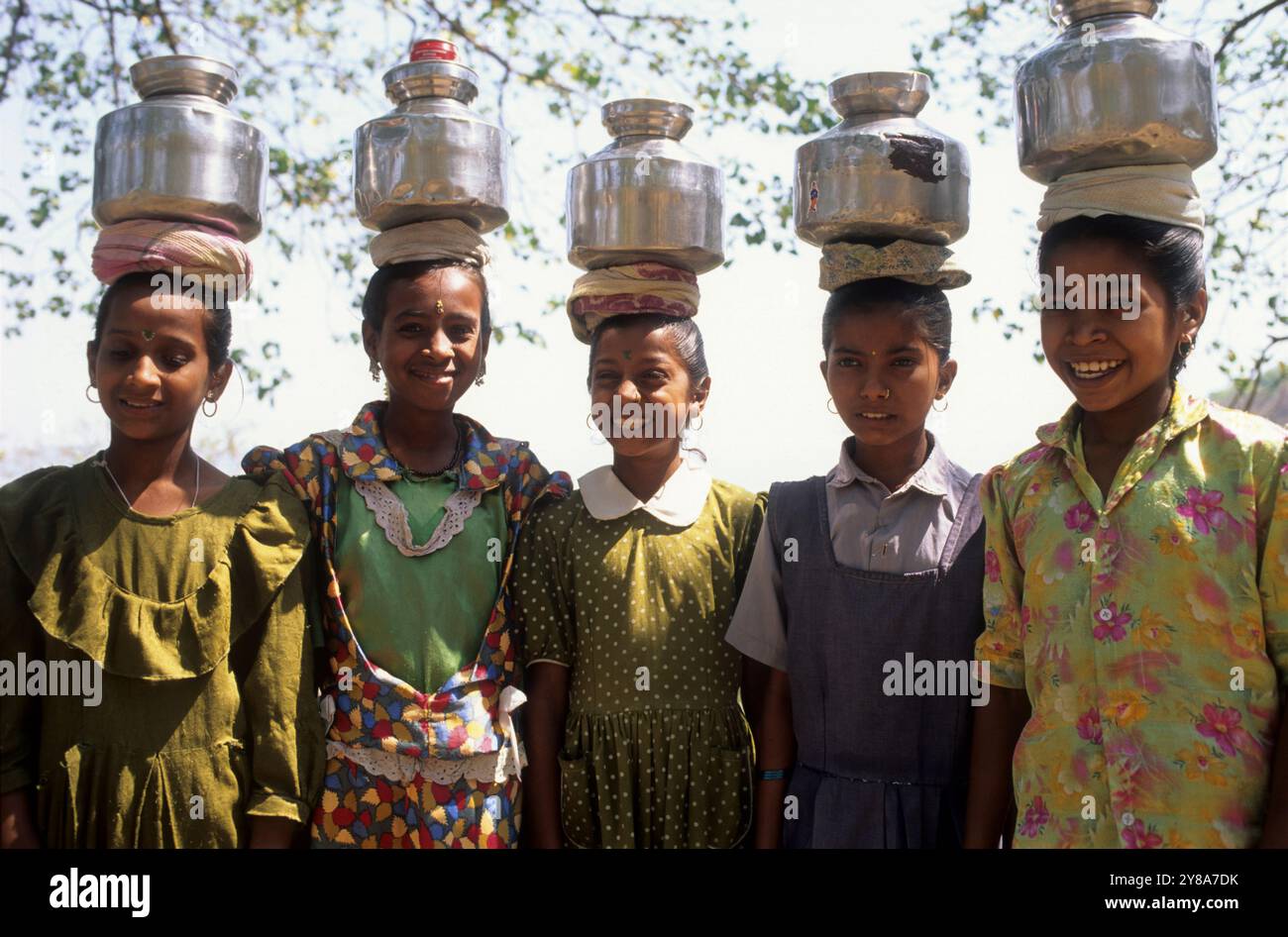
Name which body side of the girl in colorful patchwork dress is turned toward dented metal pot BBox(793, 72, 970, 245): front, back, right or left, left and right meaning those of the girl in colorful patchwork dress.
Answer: left

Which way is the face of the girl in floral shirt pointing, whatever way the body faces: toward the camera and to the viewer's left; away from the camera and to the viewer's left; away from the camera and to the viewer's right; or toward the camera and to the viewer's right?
toward the camera and to the viewer's left

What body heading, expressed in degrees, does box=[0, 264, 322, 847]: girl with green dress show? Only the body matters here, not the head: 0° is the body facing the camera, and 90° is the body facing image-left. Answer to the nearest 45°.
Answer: approximately 0°

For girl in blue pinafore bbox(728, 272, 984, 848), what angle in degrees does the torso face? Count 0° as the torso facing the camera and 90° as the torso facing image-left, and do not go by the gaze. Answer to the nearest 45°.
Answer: approximately 0°
